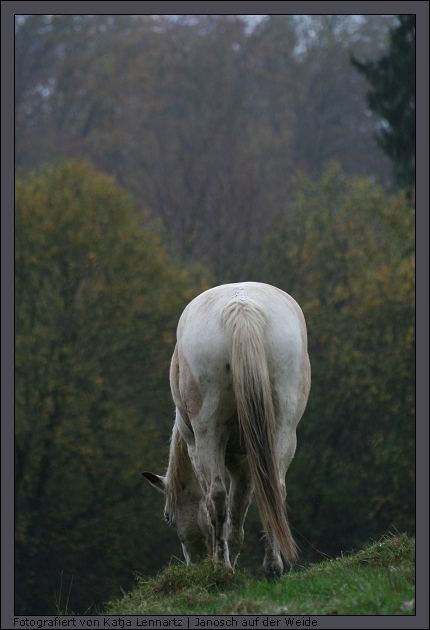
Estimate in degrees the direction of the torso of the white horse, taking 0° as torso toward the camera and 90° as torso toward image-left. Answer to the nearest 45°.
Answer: approximately 180°
